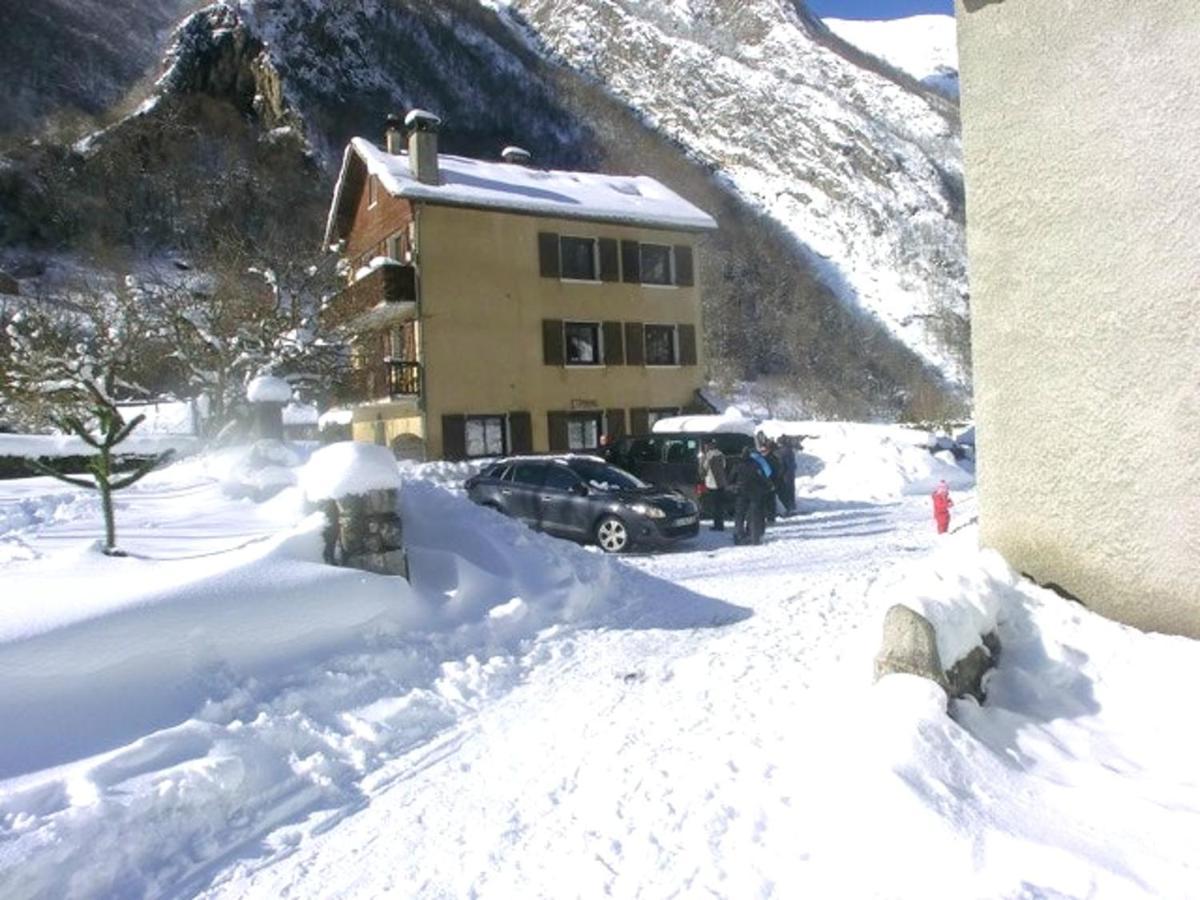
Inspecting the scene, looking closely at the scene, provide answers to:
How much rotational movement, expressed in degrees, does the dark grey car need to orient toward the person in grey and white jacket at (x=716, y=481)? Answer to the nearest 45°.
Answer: approximately 90° to its left

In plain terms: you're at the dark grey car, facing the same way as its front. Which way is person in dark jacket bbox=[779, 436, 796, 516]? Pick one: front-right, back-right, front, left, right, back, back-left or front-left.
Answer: left

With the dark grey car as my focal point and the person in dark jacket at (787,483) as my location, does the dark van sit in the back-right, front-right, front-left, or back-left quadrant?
front-right

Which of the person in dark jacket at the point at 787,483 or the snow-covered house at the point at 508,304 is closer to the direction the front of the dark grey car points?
the person in dark jacket

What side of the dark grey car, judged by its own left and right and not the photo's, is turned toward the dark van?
left

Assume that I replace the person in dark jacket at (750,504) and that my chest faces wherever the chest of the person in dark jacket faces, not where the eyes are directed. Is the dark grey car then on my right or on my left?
on my left

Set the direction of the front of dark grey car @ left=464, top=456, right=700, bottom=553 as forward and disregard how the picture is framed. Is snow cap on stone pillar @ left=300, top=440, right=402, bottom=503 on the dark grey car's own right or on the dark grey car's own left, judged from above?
on the dark grey car's own right

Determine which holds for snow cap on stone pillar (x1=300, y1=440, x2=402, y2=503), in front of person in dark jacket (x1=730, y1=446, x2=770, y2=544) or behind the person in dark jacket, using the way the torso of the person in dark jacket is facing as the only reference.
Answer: behind

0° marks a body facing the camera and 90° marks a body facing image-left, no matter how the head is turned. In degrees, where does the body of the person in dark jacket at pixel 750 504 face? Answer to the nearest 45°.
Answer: approximately 180°

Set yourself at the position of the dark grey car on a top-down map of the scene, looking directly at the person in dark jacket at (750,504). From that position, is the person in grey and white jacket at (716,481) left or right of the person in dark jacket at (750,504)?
left

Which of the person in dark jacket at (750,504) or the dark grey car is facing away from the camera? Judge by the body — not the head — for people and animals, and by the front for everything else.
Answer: the person in dark jacket

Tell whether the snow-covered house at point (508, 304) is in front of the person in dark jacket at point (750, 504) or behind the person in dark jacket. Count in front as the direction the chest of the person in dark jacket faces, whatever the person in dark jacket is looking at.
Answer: in front

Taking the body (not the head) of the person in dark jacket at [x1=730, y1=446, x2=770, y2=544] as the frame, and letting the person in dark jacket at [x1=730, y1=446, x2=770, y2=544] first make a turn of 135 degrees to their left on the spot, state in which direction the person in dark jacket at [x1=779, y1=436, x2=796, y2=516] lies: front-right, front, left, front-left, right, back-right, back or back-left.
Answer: back-right

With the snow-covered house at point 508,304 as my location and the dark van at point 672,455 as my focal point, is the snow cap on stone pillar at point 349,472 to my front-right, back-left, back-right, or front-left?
front-right

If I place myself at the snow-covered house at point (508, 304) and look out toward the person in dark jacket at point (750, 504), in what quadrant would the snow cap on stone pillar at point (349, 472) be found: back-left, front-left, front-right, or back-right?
front-right

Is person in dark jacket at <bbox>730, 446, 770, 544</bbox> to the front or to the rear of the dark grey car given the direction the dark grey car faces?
to the front

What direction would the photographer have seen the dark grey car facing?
facing the viewer and to the right of the viewer

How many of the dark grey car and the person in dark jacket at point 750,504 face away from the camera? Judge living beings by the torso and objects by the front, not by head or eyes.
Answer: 1
